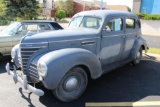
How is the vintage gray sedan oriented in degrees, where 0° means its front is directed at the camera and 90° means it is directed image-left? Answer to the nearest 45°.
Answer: approximately 45°

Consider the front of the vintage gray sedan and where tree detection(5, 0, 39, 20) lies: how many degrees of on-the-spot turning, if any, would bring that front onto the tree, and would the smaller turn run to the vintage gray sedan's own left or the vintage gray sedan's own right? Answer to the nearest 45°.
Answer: approximately 135° to the vintage gray sedan's own right

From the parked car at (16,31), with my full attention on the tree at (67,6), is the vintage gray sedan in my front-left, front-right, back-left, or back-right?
back-right

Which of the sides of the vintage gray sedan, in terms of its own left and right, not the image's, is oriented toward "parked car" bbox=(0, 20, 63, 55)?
right

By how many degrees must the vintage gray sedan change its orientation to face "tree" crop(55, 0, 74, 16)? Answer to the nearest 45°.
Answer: approximately 135° to its right
